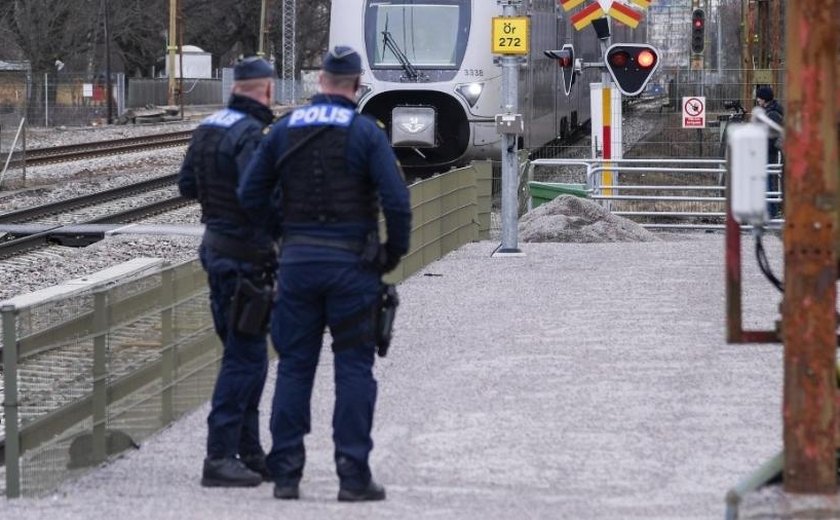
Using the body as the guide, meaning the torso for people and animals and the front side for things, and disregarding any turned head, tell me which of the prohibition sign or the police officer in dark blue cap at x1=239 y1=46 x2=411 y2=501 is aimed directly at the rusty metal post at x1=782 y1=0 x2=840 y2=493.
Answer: the prohibition sign

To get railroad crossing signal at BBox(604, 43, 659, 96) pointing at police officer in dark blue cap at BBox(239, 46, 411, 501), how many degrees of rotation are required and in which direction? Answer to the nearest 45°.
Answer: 0° — it already faces them

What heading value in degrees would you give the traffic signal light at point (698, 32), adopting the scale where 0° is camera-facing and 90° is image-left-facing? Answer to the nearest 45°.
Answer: approximately 0°

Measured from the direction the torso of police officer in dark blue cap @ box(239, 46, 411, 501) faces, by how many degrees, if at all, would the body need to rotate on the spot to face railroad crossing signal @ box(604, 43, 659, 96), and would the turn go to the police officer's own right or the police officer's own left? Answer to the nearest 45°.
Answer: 0° — they already face it

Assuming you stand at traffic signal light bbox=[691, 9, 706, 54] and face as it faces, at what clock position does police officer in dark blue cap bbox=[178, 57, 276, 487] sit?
The police officer in dark blue cap is roughly at 12 o'clock from the traffic signal light.

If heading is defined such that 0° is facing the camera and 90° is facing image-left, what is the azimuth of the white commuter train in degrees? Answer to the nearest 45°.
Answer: approximately 45°

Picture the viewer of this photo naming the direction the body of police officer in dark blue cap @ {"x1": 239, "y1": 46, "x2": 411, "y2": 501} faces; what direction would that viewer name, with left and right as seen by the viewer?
facing away from the viewer
